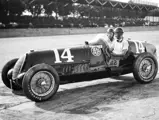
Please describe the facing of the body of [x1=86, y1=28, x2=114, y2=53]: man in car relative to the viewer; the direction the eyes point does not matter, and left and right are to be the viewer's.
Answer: facing the viewer and to the left of the viewer
